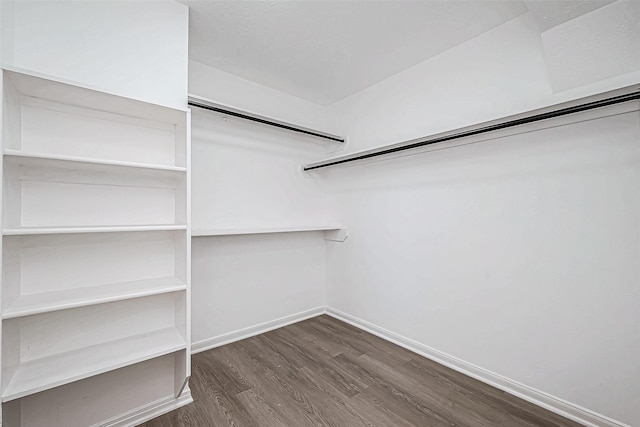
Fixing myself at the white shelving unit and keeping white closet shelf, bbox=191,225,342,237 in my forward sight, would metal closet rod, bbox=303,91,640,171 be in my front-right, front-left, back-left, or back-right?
front-right

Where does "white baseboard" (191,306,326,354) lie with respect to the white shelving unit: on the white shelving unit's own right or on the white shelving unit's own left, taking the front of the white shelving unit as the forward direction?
on the white shelving unit's own left

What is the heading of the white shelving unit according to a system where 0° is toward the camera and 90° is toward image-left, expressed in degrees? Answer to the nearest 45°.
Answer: approximately 315°

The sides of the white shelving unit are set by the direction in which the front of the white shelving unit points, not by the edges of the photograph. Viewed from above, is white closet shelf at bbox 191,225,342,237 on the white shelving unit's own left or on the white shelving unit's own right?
on the white shelving unit's own left

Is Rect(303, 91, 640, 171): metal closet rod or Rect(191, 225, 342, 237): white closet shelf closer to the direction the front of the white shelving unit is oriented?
the metal closet rod
